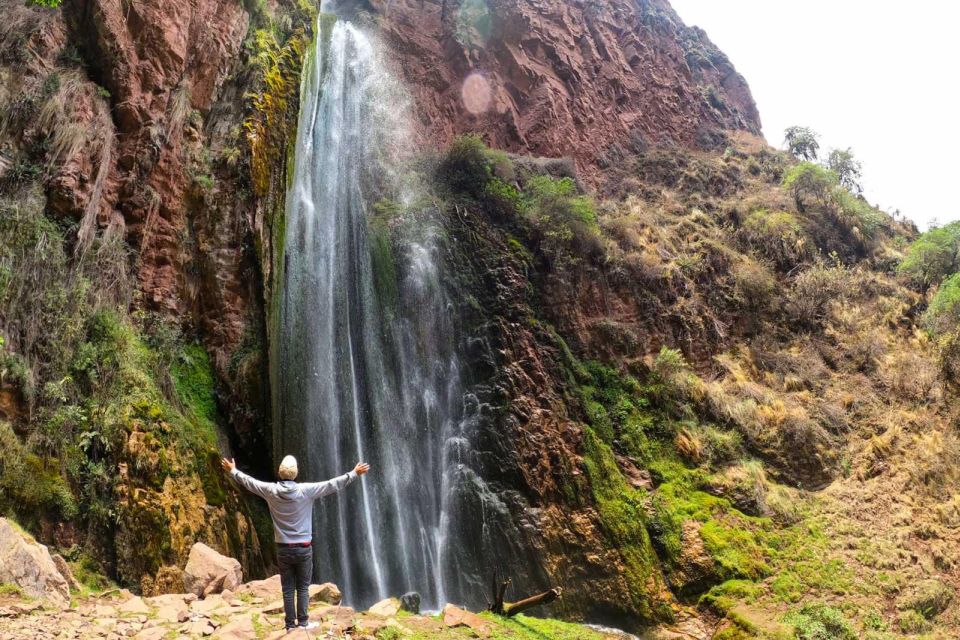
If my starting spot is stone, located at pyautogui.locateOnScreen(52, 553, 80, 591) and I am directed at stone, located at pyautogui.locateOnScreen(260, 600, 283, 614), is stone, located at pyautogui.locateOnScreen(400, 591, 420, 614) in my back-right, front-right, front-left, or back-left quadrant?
front-left

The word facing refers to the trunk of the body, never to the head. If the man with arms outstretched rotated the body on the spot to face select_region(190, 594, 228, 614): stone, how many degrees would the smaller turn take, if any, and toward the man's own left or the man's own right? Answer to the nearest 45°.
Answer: approximately 45° to the man's own left

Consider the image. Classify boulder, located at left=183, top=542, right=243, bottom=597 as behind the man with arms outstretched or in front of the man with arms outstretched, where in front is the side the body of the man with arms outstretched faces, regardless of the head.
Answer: in front

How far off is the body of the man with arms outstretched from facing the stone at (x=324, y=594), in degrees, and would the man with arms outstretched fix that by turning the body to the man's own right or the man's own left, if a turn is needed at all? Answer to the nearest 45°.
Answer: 0° — they already face it

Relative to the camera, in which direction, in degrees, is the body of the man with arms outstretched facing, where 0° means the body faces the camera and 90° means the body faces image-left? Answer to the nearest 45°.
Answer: approximately 180°

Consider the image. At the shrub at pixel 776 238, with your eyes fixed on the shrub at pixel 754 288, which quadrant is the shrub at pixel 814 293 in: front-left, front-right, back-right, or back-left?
front-left

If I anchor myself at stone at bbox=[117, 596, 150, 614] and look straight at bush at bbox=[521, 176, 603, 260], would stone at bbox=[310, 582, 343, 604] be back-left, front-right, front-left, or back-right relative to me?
front-right

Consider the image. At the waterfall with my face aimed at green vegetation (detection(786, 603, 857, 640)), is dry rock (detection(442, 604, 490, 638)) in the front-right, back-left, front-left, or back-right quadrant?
front-right

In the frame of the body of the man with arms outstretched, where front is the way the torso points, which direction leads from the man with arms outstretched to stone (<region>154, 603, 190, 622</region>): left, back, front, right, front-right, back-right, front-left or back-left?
front-left
